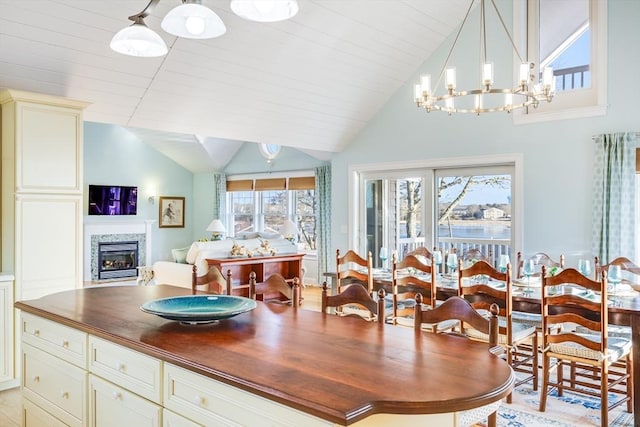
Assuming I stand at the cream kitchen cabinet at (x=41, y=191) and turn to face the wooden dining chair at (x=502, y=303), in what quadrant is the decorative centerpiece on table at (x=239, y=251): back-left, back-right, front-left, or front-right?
front-left

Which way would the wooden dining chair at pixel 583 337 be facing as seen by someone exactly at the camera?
facing away from the viewer and to the right of the viewer

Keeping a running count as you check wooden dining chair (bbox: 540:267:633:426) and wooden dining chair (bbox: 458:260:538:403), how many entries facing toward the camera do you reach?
0

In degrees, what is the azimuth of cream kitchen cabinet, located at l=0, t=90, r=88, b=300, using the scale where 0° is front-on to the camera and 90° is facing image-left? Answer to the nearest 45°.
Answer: approximately 315°

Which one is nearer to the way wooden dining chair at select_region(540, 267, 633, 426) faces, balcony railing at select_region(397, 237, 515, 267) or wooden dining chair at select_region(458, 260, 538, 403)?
the balcony railing

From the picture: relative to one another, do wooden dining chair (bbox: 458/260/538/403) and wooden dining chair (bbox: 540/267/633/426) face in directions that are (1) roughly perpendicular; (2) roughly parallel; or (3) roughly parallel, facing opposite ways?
roughly parallel

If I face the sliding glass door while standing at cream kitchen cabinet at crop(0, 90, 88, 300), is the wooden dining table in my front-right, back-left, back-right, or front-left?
front-right

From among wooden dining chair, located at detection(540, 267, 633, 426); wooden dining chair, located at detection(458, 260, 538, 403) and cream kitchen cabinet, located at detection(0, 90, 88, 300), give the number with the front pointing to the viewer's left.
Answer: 0

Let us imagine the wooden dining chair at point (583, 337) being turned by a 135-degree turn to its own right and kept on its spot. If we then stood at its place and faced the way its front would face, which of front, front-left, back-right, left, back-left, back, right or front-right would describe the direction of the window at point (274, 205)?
back-right

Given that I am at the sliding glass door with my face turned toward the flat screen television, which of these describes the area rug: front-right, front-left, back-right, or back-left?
back-left

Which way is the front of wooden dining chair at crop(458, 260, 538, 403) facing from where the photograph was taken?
facing away from the viewer and to the right of the viewer
